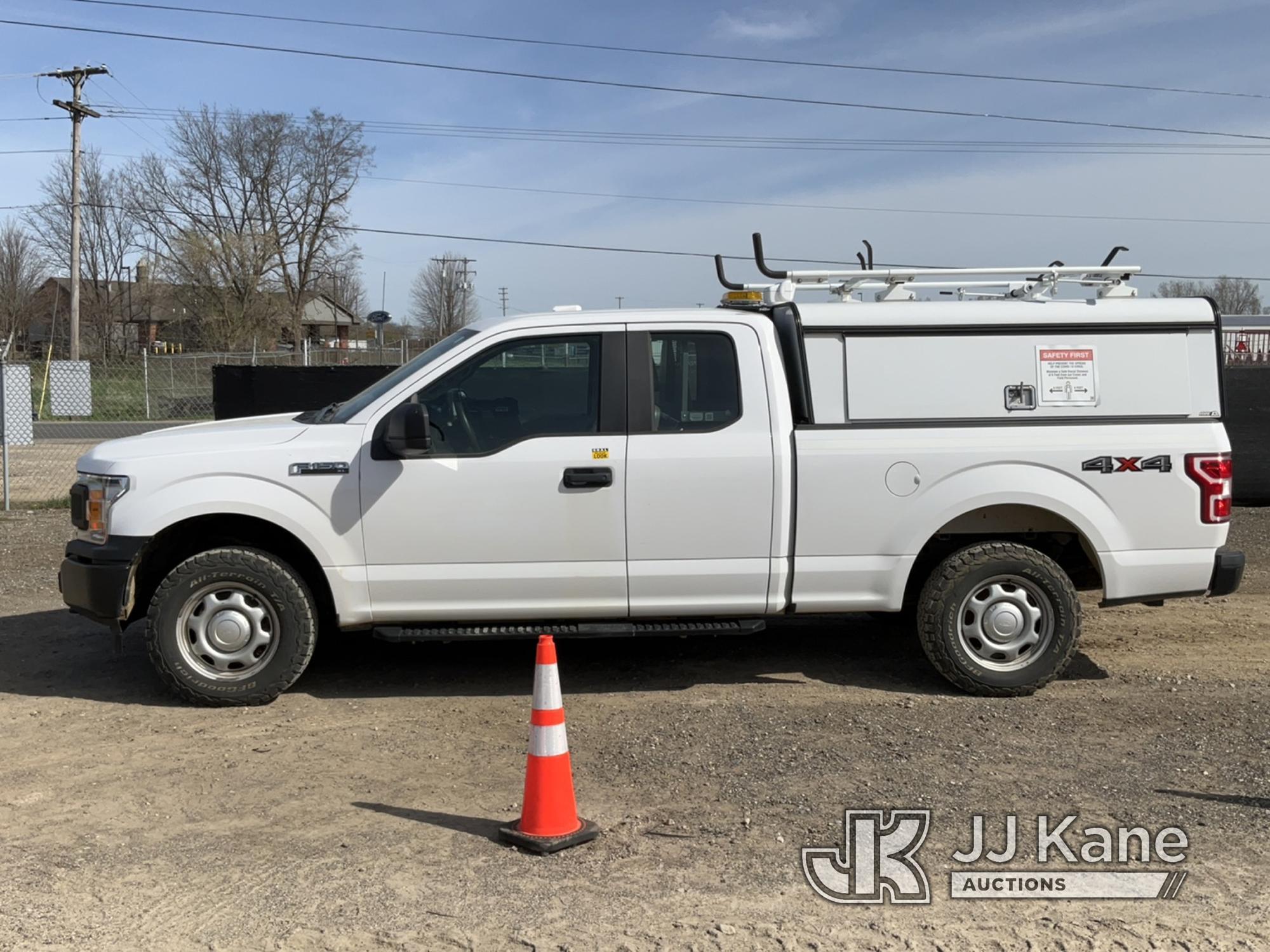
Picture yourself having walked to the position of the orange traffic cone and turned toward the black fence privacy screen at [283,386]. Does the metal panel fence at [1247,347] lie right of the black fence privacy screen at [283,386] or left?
right

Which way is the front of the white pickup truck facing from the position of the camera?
facing to the left of the viewer

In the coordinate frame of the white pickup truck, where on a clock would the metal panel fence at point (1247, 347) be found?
The metal panel fence is roughly at 4 o'clock from the white pickup truck.

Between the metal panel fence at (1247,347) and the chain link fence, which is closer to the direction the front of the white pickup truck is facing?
the chain link fence

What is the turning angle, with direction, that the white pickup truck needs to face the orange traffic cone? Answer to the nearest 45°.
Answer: approximately 90° to its left

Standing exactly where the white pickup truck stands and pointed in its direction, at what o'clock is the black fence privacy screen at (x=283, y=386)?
The black fence privacy screen is roughly at 2 o'clock from the white pickup truck.

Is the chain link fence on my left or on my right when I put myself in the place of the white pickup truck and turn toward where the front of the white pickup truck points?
on my right

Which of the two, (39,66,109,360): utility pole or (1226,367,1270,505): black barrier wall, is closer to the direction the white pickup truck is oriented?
the utility pole

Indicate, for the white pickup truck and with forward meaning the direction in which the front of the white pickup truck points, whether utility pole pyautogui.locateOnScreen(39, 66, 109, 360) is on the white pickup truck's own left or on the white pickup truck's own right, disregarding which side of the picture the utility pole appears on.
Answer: on the white pickup truck's own right

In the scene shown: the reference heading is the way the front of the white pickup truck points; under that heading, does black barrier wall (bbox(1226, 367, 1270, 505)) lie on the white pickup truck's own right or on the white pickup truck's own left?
on the white pickup truck's own right
